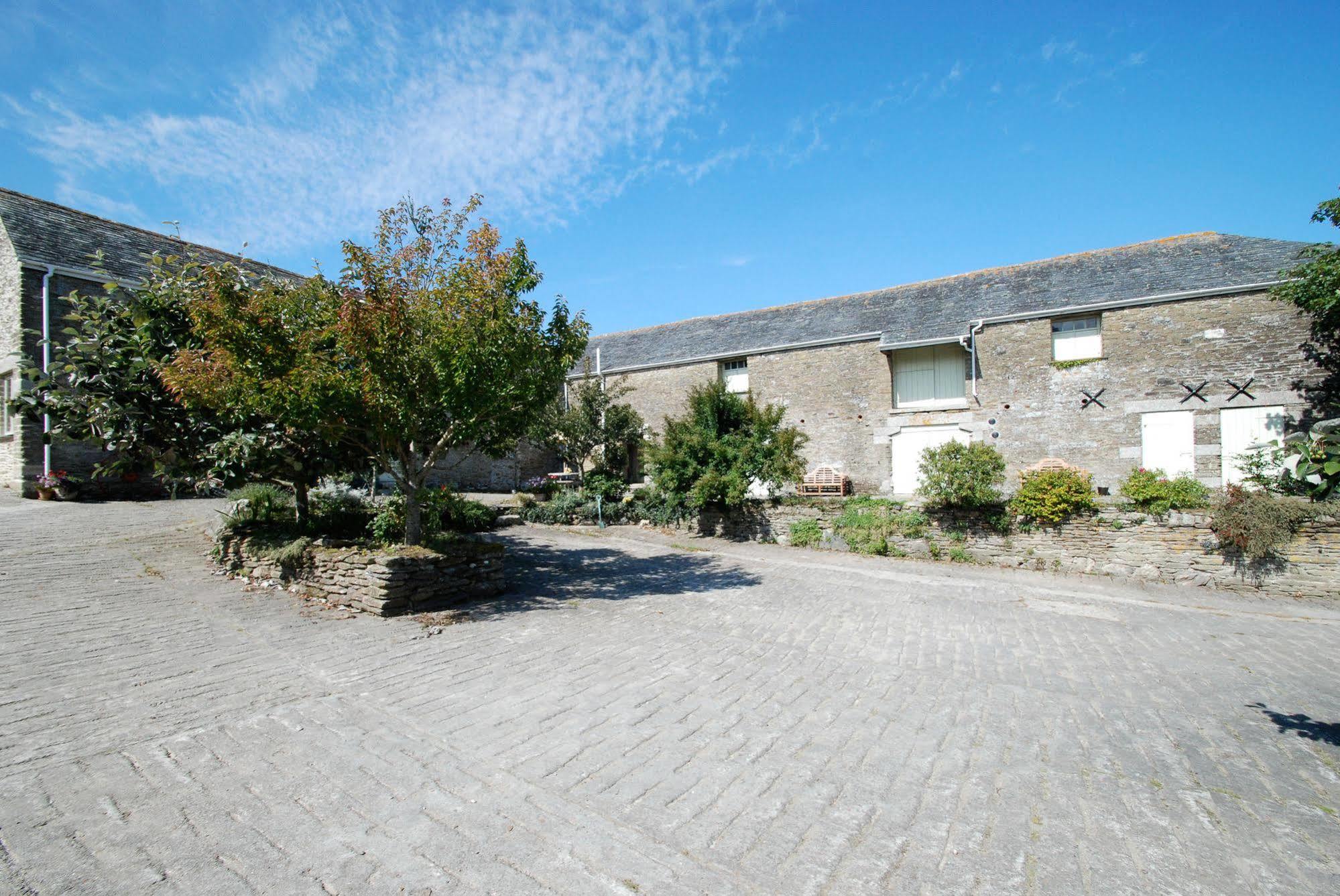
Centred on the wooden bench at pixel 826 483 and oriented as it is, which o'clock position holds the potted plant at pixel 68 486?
The potted plant is roughly at 2 o'clock from the wooden bench.

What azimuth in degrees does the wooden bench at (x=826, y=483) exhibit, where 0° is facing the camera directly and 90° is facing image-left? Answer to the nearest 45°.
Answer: approximately 0°

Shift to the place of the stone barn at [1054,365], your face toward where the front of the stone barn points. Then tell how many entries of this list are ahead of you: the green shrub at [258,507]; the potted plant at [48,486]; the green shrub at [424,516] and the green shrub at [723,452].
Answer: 4

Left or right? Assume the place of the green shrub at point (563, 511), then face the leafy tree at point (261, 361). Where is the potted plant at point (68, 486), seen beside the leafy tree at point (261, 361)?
right

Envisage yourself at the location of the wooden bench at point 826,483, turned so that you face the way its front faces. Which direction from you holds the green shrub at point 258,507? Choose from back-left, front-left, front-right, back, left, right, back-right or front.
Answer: front-right

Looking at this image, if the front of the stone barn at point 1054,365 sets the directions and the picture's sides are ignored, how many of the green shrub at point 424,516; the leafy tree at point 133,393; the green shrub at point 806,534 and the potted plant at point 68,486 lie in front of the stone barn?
4
